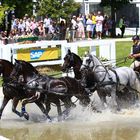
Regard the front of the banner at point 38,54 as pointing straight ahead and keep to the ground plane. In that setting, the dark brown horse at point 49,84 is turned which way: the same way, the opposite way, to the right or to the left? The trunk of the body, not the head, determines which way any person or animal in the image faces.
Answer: to the right

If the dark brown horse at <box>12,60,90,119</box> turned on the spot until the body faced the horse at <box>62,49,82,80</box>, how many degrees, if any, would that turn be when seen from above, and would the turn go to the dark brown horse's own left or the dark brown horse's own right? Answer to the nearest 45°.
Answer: approximately 135° to the dark brown horse's own right

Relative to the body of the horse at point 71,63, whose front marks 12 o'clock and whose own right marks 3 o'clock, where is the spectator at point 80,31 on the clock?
The spectator is roughly at 3 o'clock from the horse.

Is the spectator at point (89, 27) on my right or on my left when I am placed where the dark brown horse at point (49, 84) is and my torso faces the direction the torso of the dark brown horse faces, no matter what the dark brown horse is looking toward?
on my right

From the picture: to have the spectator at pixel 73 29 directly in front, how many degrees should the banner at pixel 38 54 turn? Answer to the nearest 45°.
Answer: approximately 180°

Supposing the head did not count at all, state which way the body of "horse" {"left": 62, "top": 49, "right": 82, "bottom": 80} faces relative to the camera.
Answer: to the viewer's left

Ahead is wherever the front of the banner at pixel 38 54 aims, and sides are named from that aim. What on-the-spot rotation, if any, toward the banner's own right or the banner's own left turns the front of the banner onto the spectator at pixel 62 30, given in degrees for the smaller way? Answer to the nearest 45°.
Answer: approximately 180°

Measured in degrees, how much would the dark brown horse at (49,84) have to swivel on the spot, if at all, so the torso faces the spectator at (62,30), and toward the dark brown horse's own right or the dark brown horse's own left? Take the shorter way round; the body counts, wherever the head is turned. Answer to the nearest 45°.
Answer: approximately 90° to the dark brown horse's own right

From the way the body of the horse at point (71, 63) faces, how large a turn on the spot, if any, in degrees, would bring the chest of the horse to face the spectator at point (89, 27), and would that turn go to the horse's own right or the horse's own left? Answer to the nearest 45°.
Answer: approximately 90° to the horse's own right

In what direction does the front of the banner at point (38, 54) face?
toward the camera

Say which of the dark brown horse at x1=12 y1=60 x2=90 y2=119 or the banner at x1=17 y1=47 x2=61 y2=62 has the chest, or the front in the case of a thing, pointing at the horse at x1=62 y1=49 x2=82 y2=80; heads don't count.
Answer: the banner

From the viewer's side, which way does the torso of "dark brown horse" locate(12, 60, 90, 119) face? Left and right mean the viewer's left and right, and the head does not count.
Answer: facing to the left of the viewer

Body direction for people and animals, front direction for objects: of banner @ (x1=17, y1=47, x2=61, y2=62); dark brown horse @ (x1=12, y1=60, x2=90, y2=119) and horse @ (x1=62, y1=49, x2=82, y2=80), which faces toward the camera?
the banner

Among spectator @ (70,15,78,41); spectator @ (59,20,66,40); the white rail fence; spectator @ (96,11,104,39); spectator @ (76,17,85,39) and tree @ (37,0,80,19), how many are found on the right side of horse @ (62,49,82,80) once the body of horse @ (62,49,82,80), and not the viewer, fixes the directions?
6

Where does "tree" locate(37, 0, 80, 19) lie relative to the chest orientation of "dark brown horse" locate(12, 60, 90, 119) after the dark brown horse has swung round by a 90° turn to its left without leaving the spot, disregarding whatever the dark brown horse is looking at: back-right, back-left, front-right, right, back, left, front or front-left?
back

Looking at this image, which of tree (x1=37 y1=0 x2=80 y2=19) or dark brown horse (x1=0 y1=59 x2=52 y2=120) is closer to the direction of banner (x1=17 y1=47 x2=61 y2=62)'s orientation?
the dark brown horse
